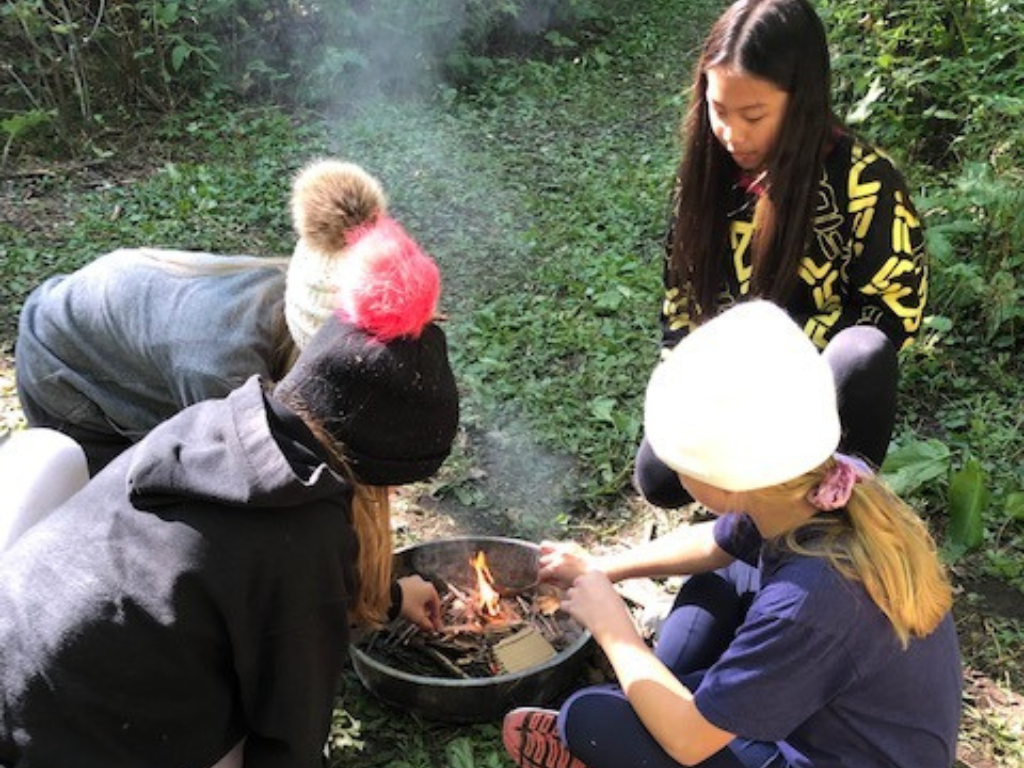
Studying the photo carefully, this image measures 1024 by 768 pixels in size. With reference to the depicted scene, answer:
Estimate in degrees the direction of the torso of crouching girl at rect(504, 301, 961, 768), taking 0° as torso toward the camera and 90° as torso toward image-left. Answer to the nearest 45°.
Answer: approximately 90°

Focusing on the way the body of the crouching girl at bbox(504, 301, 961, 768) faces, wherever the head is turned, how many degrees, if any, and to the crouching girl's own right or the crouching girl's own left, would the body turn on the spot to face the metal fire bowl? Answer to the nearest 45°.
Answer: approximately 45° to the crouching girl's own right

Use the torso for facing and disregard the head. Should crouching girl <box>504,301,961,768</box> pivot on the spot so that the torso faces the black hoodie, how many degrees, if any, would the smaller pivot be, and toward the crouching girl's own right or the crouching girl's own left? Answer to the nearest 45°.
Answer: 0° — they already face it
